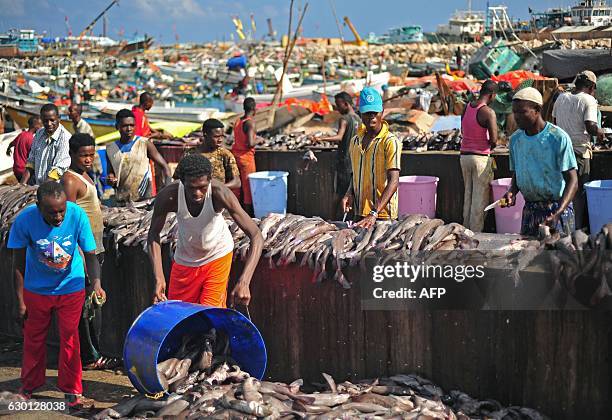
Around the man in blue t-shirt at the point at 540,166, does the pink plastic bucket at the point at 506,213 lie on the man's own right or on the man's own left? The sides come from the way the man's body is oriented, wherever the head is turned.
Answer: on the man's own right

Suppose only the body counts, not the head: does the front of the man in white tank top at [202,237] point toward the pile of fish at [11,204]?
no

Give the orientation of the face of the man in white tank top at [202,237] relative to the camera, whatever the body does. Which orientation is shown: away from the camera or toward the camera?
toward the camera

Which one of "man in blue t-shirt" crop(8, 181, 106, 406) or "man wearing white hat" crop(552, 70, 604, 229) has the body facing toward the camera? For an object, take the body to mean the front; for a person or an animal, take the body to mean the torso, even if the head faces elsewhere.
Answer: the man in blue t-shirt

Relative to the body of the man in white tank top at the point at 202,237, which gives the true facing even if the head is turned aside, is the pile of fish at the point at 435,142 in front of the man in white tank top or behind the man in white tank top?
behind

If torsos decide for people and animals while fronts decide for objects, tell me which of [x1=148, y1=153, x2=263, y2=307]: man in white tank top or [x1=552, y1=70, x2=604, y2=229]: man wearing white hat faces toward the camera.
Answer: the man in white tank top

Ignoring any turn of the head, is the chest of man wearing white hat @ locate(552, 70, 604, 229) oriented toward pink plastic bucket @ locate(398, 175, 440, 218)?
no

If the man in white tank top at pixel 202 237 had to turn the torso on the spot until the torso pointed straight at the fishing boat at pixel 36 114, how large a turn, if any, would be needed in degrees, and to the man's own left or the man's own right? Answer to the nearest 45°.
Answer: approximately 180°

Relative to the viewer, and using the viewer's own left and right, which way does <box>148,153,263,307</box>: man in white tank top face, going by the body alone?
facing the viewer

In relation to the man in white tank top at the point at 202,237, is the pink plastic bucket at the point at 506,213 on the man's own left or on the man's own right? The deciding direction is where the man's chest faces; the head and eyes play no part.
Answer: on the man's own left

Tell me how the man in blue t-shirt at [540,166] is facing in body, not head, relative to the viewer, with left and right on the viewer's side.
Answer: facing the viewer and to the left of the viewer

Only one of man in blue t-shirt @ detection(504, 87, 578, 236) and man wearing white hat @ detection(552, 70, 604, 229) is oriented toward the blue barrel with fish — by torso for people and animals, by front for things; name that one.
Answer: the man in blue t-shirt

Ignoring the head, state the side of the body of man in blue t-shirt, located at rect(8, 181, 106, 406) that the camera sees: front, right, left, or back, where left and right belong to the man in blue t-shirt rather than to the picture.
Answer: front

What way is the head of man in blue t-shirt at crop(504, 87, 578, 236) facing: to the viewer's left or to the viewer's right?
to the viewer's left
